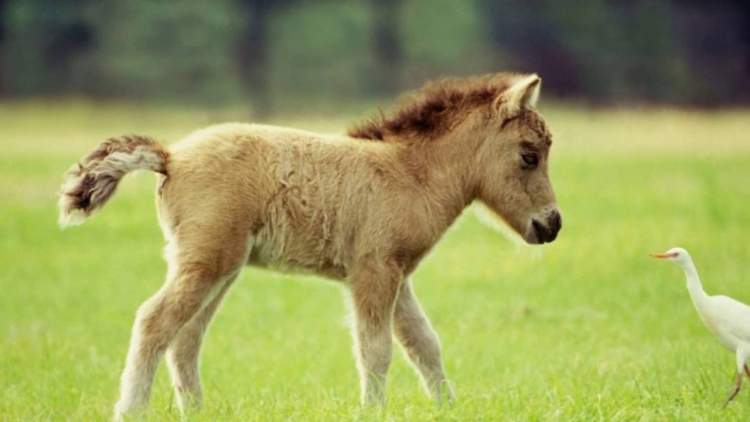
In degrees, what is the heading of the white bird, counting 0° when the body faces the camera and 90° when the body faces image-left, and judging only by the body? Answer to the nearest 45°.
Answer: approximately 90°

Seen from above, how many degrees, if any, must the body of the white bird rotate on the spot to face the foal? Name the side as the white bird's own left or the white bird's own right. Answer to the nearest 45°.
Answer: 0° — it already faces it

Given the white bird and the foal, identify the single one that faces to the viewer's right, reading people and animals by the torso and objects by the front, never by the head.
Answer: the foal

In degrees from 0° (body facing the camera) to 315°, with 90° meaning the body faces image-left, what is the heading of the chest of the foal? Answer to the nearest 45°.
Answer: approximately 270°

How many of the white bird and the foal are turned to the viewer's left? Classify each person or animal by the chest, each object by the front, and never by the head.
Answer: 1
